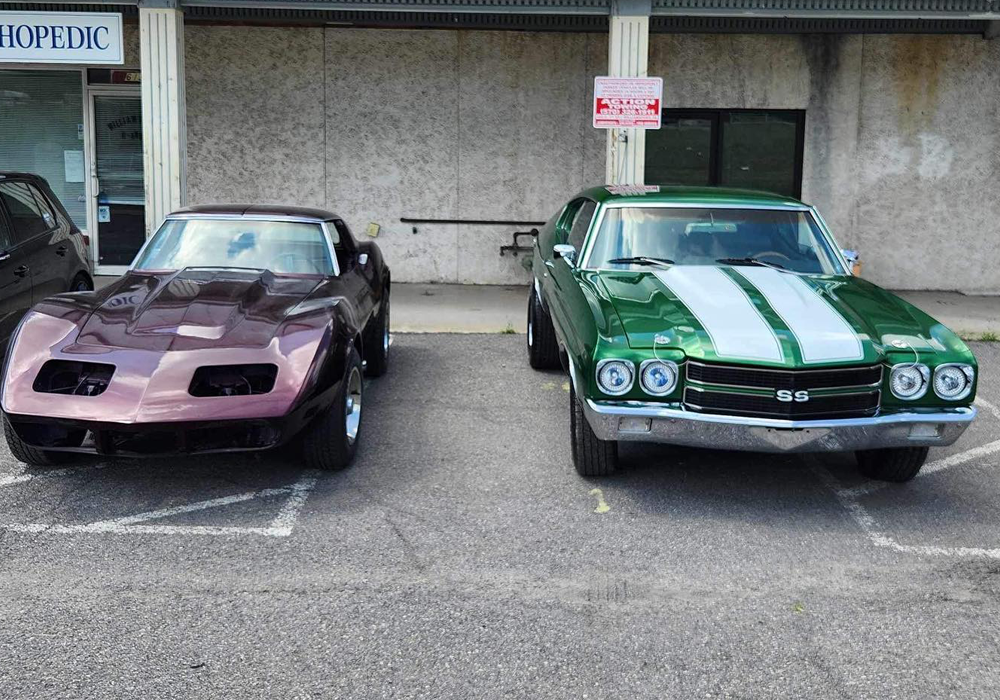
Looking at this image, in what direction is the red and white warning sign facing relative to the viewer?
toward the camera

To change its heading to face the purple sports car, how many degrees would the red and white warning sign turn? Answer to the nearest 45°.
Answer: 0° — it already faces it

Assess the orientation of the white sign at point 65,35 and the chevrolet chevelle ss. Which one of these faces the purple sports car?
the white sign

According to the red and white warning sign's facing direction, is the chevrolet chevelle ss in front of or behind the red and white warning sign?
in front

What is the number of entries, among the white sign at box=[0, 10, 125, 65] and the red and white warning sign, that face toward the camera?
2

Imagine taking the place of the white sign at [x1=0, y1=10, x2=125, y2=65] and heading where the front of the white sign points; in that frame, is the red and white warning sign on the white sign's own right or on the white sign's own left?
on the white sign's own left

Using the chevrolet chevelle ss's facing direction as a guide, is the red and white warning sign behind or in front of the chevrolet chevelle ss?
behind

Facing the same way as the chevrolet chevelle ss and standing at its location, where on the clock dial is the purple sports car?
The purple sports car is roughly at 4 o'clock from the chevrolet chevelle ss.

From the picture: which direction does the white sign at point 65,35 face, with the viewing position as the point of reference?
facing the viewer

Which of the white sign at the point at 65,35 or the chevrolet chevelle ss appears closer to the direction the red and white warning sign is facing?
the chevrolet chevelle ss

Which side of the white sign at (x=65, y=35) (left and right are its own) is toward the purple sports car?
front

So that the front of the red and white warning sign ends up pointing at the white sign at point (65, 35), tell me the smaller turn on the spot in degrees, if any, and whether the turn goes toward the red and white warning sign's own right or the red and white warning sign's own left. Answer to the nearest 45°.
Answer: approximately 90° to the red and white warning sign's own right
